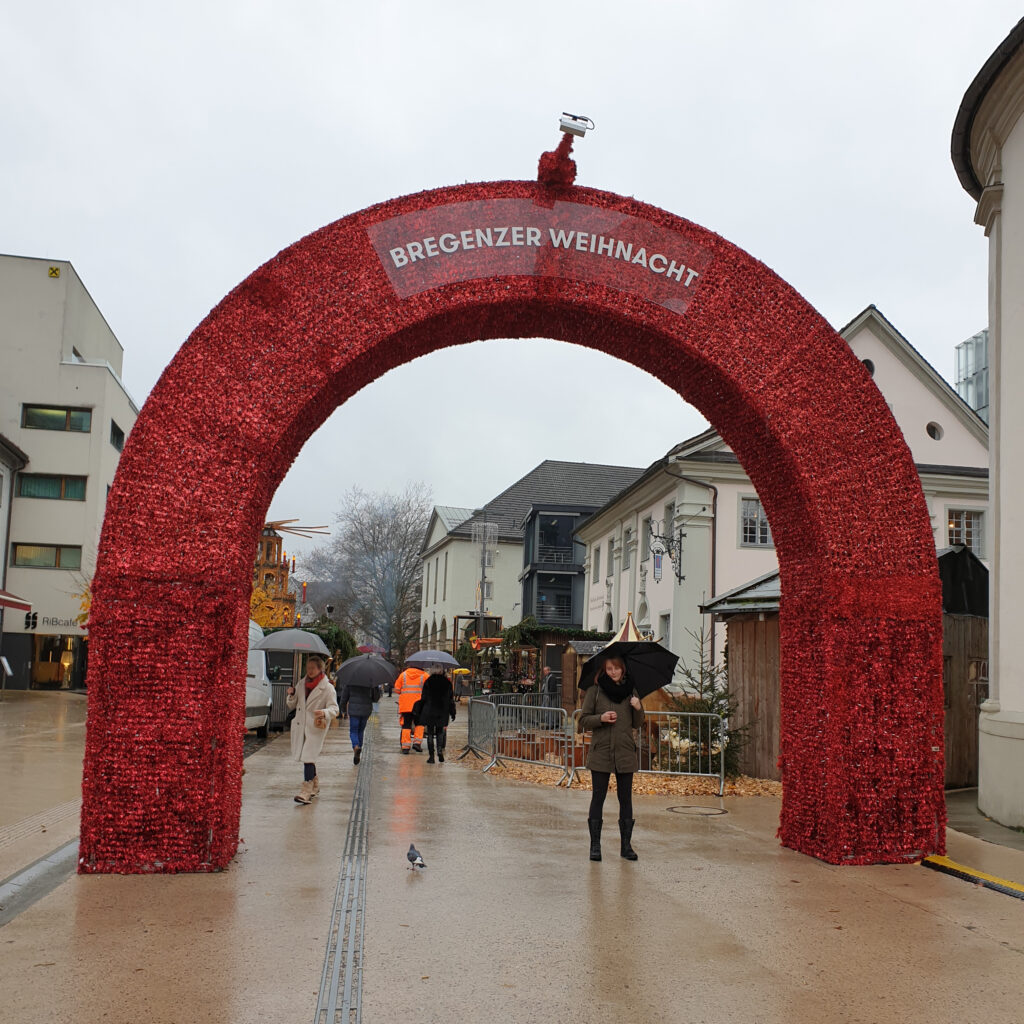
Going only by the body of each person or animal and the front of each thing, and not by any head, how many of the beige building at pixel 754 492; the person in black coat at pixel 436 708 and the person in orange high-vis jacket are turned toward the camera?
0

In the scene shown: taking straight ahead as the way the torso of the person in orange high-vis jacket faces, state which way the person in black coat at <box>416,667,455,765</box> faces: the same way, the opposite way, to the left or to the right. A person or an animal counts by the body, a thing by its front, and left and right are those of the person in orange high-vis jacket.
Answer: the same way

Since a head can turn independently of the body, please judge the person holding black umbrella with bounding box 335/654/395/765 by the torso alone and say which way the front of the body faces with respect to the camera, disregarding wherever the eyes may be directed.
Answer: away from the camera

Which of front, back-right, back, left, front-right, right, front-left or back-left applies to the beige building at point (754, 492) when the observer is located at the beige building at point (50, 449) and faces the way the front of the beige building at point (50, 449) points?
front-left

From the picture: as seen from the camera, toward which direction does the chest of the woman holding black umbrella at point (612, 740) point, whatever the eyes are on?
toward the camera

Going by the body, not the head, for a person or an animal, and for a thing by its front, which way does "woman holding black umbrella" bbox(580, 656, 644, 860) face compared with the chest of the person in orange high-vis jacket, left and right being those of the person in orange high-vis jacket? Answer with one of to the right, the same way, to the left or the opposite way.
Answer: the opposite way

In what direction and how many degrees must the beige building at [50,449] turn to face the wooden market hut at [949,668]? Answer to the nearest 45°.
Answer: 0° — it already faces it

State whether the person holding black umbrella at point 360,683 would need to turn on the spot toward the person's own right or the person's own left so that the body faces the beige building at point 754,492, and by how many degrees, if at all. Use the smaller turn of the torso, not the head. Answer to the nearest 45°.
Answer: approximately 45° to the person's own right

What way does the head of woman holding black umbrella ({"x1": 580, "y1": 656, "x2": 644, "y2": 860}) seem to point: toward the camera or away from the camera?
toward the camera

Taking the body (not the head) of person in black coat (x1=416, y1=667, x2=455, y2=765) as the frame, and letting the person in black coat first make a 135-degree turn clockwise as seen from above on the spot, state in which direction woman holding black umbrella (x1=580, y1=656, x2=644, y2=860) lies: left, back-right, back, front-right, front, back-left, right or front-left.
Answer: front-right

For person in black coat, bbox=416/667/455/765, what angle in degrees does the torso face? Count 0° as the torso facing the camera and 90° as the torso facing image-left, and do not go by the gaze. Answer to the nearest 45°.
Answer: approximately 180°
